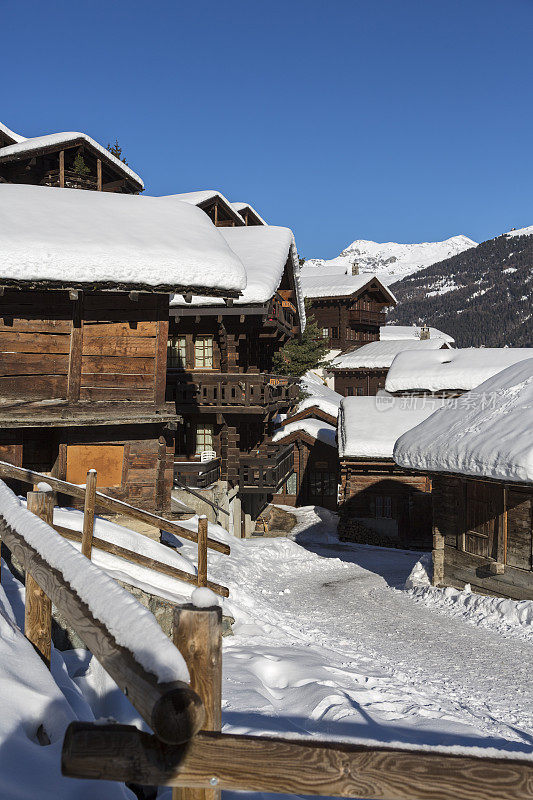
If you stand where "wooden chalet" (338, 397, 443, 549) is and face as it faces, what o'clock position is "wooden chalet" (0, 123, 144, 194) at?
"wooden chalet" (0, 123, 144, 194) is roughly at 3 o'clock from "wooden chalet" (338, 397, 443, 549).

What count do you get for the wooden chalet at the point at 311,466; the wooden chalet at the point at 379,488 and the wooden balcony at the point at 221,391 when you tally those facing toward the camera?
3

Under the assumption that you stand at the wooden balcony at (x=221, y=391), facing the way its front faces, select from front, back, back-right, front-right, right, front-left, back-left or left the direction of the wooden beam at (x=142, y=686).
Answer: front

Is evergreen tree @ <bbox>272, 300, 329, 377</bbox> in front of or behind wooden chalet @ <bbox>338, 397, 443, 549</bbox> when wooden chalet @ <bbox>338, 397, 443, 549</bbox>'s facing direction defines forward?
behind

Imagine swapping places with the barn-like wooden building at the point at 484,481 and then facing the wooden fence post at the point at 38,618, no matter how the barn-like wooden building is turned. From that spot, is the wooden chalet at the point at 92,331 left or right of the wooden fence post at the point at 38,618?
right

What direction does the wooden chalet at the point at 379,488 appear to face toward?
toward the camera

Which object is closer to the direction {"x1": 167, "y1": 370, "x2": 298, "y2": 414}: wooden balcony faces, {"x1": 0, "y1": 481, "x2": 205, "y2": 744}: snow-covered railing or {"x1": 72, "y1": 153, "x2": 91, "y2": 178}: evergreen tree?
the snow-covered railing

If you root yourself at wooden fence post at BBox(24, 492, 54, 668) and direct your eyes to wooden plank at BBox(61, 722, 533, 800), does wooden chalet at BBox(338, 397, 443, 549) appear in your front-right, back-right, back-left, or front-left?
back-left

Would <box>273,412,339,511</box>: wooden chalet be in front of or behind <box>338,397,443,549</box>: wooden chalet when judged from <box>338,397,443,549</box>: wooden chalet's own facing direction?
behind

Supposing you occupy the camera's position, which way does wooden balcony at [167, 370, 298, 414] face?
facing the viewer

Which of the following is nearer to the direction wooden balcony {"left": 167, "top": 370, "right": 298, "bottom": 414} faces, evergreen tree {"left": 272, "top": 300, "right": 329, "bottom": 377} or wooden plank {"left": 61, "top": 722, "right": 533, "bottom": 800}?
the wooden plank

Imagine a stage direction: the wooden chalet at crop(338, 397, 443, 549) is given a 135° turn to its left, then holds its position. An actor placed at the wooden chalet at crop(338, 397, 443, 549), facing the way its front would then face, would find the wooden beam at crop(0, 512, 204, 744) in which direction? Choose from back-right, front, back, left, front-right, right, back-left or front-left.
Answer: back-right

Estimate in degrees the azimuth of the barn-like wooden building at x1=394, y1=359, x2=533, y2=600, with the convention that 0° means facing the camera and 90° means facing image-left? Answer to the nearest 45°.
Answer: approximately 45°
